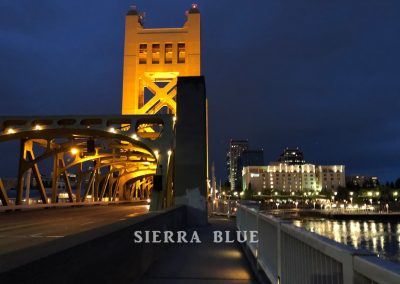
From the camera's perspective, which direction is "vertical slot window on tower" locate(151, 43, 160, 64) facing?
toward the camera

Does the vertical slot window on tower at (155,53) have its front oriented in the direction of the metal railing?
yes

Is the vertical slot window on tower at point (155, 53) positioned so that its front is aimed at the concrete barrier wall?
yes
